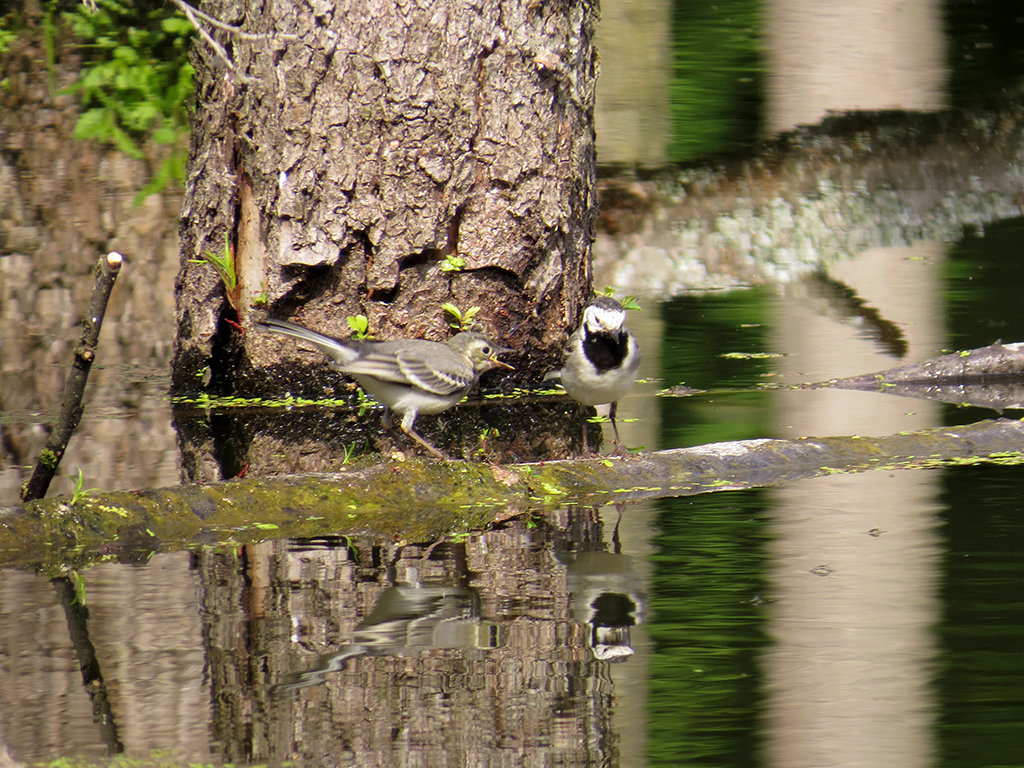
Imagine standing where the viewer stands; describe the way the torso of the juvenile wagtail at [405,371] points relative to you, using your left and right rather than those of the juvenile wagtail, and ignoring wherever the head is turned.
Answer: facing to the right of the viewer

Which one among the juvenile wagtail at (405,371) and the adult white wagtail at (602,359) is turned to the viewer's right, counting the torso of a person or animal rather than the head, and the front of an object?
the juvenile wagtail

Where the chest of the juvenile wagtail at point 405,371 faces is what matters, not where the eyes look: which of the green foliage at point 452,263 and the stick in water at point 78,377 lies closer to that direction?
the green foliage

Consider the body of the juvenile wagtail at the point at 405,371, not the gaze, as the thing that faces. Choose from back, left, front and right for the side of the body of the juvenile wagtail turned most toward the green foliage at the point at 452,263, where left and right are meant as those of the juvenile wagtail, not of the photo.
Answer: left

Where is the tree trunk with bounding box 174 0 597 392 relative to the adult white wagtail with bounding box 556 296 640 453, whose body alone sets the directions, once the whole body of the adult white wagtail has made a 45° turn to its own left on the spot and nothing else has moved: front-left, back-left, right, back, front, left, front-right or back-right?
back

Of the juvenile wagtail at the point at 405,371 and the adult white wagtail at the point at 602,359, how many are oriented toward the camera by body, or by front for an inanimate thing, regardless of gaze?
1

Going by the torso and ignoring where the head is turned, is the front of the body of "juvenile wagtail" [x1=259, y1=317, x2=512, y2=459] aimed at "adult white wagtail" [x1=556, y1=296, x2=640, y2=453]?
yes

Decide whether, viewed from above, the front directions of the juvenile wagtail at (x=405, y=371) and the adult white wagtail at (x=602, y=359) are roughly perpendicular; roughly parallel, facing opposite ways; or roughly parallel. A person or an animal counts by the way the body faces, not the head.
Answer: roughly perpendicular

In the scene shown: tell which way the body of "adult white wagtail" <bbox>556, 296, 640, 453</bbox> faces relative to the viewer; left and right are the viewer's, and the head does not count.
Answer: facing the viewer
